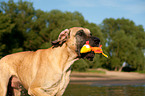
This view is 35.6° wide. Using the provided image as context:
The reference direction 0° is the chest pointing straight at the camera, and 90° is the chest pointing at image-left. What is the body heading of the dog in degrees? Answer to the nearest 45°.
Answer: approximately 270°
